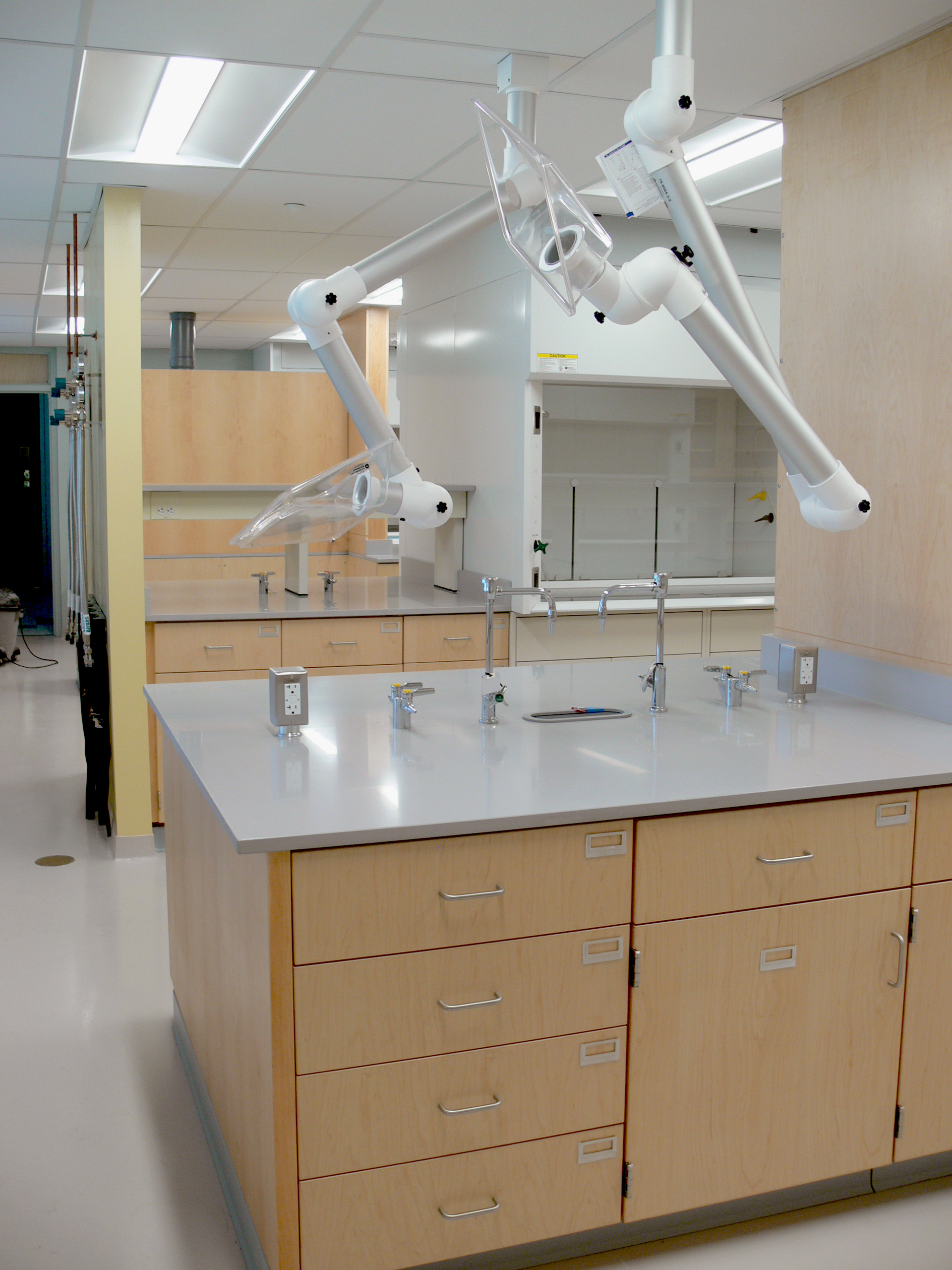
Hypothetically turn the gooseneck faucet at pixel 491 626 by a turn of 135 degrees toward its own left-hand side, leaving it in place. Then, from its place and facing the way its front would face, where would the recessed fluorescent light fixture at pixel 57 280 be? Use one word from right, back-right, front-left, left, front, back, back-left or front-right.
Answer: front

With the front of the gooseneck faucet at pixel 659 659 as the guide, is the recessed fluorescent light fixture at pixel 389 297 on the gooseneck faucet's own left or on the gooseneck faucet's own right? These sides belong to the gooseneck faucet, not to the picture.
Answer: on the gooseneck faucet's own right

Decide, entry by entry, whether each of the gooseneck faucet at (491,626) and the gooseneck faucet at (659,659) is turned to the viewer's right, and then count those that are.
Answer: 1

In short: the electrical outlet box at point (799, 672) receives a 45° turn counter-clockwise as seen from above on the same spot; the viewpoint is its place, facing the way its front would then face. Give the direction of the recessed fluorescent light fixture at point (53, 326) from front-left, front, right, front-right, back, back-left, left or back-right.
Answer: back-left

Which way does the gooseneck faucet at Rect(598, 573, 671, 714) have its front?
to the viewer's left

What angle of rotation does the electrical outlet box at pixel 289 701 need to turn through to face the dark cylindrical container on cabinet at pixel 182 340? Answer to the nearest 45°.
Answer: approximately 180°

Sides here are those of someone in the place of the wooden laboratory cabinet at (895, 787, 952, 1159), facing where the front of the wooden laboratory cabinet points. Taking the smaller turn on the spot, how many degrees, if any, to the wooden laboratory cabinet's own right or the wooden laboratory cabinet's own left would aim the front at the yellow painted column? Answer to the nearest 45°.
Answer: approximately 135° to the wooden laboratory cabinet's own right

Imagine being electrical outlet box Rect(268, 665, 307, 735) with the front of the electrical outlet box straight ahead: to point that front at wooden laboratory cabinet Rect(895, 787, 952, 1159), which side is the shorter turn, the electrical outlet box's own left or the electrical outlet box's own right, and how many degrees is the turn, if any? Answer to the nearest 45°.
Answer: approximately 45° to the electrical outlet box's own left

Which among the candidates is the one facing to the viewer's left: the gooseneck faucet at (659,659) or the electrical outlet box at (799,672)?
the gooseneck faucet

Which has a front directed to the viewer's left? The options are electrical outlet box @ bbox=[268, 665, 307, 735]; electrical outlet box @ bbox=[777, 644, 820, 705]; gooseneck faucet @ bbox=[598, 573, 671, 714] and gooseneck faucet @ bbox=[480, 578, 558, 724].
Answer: gooseneck faucet @ bbox=[598, 573, 671, 714]

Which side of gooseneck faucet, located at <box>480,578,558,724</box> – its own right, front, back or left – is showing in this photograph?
right
